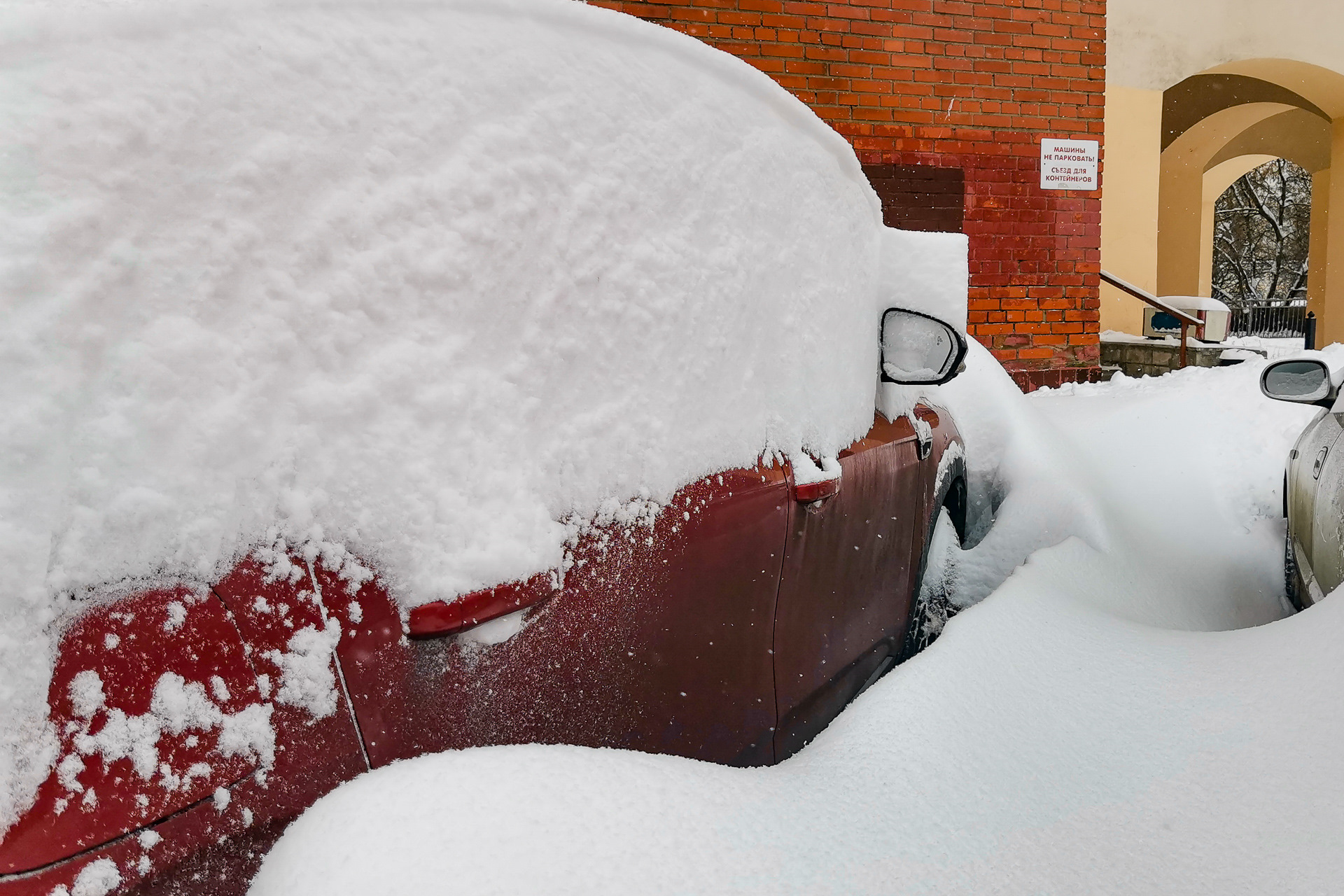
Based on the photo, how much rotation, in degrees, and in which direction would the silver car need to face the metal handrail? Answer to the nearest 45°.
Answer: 0° — it already faces it

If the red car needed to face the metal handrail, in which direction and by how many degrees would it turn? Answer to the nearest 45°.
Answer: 0° — it already faces it

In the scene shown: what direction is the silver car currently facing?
away from the camera

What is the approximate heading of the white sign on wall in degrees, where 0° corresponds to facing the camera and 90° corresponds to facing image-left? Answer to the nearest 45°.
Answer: approximately 0°

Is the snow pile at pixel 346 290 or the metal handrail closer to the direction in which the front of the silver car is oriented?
the metal handrail

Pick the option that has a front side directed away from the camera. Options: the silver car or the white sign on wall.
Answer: the silver car

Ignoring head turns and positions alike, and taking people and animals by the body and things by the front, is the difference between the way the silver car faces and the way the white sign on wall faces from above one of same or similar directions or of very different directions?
very different directions

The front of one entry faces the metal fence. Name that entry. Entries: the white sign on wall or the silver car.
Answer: the silver car

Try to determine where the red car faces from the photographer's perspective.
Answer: facing away from the viewer and to the right of the viewer

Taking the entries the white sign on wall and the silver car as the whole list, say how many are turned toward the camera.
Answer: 1
